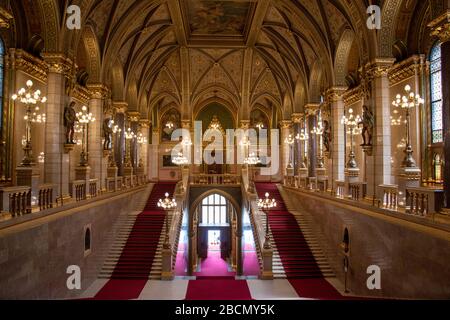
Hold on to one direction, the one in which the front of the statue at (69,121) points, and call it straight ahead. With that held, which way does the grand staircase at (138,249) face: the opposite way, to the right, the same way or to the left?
to the right

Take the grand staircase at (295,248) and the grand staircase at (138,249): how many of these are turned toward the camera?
2

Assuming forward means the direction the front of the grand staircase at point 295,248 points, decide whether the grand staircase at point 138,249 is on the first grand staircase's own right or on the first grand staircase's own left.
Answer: on the first grand staircase's own right

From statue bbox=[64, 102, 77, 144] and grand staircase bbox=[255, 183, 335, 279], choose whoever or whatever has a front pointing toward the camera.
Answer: the grand staircase

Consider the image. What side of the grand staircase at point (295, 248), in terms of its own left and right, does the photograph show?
front

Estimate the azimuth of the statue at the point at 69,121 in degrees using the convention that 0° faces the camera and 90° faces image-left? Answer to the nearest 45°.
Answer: approximately 270°

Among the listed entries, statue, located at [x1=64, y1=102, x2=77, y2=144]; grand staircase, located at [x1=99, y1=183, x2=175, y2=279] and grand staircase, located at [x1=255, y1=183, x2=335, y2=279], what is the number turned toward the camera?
2

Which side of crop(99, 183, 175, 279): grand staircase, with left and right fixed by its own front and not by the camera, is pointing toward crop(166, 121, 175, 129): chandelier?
back

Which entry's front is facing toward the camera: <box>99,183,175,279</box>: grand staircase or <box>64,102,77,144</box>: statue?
the grand staircase

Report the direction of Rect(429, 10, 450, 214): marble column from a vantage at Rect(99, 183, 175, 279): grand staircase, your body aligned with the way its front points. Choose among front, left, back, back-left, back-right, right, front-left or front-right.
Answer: front-left

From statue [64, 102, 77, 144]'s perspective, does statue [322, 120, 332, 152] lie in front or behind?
in front

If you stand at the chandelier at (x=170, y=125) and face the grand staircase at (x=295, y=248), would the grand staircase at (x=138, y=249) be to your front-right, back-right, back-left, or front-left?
front-right
